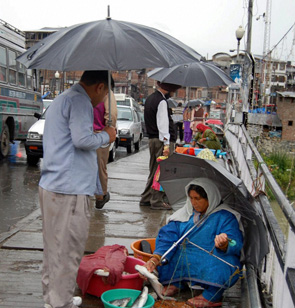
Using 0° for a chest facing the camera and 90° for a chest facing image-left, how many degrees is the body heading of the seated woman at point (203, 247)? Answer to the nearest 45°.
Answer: approximately 45°

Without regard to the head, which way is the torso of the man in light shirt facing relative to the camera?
to the viewer's right
